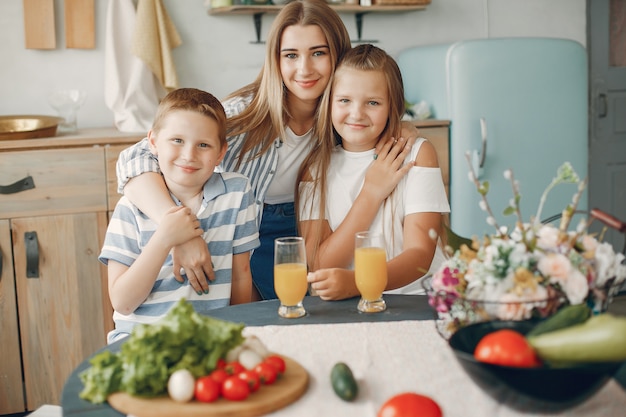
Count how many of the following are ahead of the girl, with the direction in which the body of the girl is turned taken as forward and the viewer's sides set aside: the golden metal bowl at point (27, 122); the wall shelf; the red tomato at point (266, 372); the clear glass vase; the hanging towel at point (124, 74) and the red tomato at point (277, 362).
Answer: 2

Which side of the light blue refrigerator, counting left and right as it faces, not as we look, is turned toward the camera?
front

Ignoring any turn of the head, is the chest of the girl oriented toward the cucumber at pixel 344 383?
yes

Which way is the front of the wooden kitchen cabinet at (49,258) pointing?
toward the camera

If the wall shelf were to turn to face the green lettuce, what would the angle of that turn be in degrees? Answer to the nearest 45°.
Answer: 0° — it already faces it

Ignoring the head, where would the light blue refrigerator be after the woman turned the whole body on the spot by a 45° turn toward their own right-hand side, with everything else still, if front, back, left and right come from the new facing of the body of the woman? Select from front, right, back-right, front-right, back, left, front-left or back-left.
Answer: back

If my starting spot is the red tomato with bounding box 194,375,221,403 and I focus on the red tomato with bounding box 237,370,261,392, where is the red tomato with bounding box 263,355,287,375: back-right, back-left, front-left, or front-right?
front-left

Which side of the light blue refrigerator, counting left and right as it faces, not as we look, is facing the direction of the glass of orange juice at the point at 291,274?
front

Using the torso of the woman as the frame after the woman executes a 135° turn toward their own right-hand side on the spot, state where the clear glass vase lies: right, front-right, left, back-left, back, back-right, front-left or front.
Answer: front

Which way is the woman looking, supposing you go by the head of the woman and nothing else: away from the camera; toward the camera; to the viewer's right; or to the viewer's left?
toward the camera

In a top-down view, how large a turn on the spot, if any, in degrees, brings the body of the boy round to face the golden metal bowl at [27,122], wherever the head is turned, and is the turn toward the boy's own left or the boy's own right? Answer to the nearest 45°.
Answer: approximately 180°

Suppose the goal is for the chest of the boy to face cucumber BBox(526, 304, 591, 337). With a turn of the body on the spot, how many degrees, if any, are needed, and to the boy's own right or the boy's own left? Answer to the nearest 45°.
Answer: approximately 45° to the boy's own left

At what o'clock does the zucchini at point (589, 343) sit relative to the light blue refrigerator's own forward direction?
The zucchini is roughly at 12 o'clock from the light blue refrigerator.

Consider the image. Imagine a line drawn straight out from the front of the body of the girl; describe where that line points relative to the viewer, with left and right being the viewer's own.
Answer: facing the viewer

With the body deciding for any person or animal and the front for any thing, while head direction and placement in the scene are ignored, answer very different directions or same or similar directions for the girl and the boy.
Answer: same or similar directions

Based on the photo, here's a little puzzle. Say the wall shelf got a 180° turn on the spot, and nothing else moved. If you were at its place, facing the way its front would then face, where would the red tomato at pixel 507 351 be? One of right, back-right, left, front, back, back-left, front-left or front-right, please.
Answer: back

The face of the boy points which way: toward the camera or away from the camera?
toward the camera

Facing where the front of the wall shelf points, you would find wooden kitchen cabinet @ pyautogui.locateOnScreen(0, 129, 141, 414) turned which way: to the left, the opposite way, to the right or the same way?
the same way

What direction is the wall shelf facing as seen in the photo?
toward the camera

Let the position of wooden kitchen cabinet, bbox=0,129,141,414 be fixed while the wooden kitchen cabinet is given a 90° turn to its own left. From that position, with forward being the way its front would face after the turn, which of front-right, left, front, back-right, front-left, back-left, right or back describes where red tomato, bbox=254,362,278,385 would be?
right
